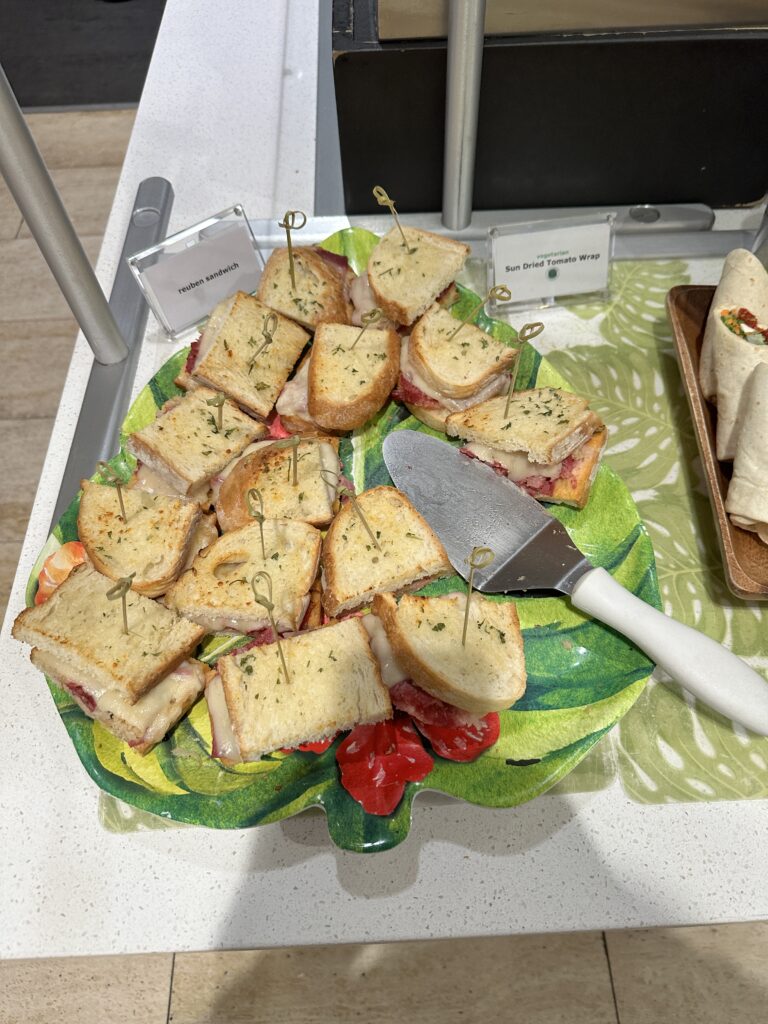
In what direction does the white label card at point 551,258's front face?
toward the camera

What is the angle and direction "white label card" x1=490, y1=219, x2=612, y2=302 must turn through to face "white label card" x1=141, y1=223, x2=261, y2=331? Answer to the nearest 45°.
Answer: approximately 90° to its right

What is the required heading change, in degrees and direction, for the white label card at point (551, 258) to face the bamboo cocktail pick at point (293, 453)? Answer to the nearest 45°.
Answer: approximately 45° to its right

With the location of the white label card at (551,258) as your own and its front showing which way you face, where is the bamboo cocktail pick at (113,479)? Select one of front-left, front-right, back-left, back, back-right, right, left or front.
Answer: front-right

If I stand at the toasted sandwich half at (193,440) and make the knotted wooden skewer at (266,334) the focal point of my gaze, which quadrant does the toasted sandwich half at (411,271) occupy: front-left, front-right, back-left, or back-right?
front-right

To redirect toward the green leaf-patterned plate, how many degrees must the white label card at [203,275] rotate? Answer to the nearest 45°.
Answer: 0° — it already faces it

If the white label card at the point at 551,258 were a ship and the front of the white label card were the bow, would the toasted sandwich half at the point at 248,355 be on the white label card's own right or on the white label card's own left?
on the white label card's own right

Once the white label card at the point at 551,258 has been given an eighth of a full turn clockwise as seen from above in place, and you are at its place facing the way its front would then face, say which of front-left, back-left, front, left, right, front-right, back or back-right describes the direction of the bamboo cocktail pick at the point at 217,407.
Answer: front
